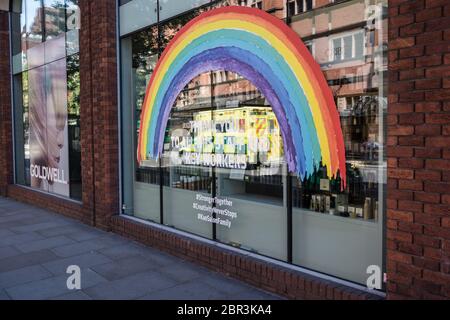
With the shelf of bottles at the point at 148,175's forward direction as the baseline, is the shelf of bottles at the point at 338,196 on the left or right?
on its left

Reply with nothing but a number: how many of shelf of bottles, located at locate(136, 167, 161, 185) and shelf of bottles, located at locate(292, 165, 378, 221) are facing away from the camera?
0

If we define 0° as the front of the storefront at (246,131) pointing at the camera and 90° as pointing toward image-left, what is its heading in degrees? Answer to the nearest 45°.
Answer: approximately 45°

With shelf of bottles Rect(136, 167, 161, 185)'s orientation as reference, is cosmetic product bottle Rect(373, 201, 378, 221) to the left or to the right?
on its left

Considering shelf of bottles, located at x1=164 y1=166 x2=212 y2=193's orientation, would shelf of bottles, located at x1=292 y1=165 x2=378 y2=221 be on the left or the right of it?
on its left
